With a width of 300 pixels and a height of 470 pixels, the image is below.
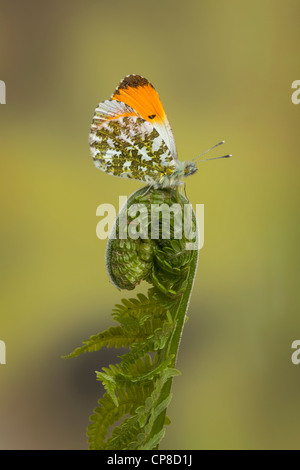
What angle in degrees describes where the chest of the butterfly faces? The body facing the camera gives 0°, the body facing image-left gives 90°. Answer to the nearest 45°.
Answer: approximately 270°
